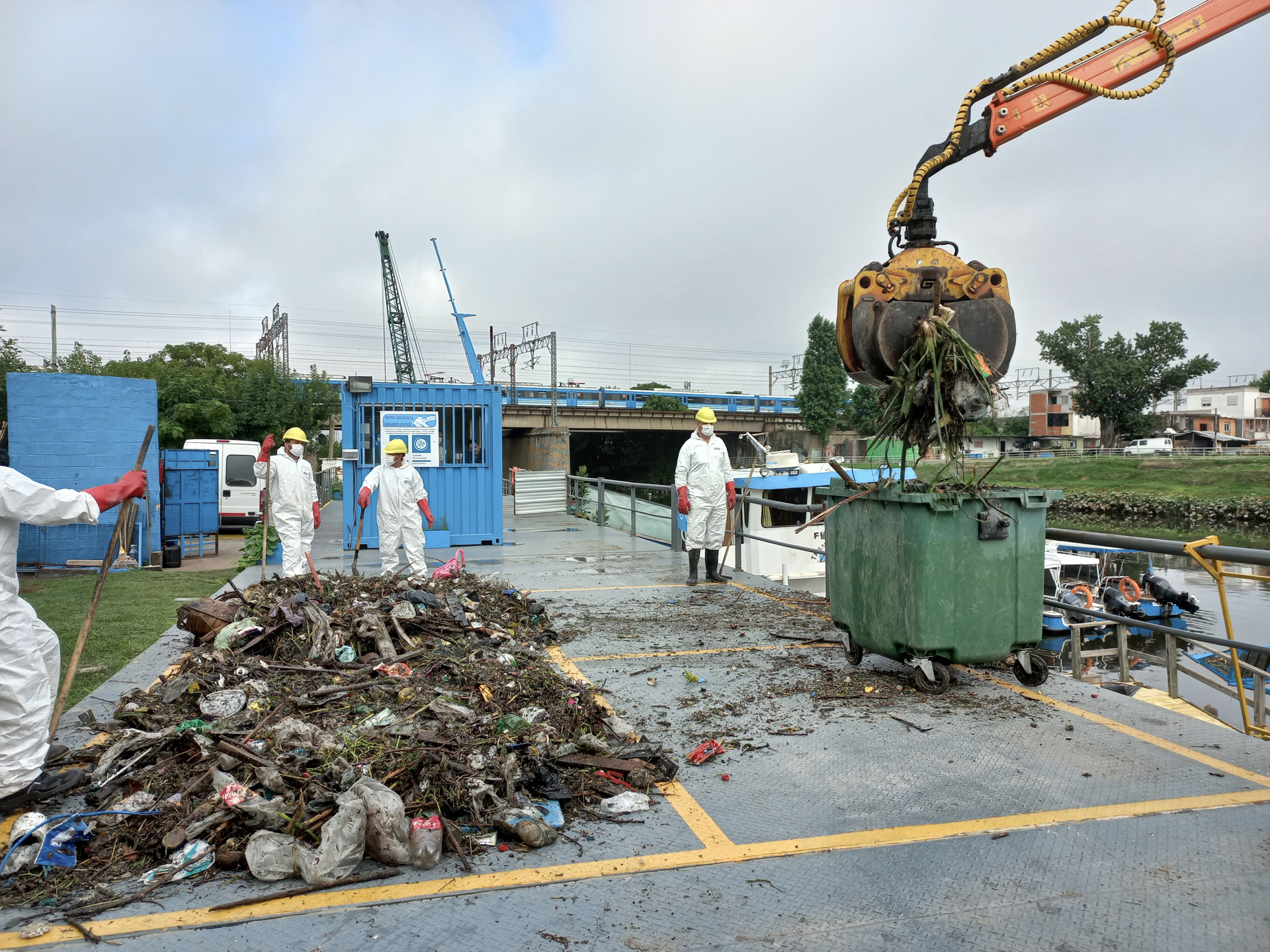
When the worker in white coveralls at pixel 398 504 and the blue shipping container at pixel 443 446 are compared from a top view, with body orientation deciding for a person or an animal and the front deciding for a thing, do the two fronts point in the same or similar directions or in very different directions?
same or similar directions

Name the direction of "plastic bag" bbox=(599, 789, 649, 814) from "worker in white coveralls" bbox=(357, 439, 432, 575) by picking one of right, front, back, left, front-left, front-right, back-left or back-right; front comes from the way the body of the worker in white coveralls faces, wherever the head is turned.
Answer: front

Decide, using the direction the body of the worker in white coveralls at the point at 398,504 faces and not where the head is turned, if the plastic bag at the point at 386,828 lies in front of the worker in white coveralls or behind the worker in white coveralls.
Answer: in front

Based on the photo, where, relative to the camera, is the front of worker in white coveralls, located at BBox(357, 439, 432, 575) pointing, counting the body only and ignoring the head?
toward the camera

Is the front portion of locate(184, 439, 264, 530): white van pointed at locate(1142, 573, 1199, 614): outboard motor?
no

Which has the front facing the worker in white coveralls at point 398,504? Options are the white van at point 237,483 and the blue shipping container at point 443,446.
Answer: the blue shipping container

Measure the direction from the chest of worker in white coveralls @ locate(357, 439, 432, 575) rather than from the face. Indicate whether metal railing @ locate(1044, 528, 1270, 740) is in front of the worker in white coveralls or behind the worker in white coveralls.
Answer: in front

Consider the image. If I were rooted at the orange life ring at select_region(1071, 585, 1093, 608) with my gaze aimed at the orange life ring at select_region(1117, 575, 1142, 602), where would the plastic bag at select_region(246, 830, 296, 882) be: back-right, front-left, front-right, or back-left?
back-right

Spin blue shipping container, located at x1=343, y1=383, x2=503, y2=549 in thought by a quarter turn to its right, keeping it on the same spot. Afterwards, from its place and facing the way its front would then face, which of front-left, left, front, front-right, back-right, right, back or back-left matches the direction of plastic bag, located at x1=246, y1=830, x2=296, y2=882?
left

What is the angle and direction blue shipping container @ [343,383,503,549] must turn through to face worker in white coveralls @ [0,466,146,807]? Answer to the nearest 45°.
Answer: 0° — it already faces them

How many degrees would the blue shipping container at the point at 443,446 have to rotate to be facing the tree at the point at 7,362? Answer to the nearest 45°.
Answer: approximately 135° to its right

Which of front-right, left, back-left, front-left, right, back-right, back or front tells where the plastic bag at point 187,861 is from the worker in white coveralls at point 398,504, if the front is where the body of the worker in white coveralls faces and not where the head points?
front

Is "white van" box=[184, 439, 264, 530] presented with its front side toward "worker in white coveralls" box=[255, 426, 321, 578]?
no
